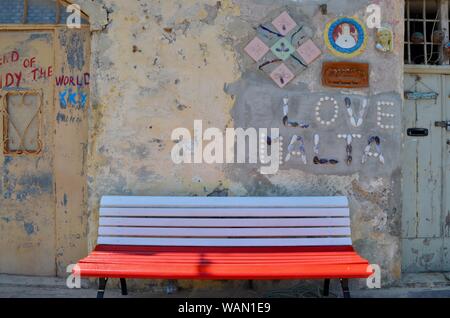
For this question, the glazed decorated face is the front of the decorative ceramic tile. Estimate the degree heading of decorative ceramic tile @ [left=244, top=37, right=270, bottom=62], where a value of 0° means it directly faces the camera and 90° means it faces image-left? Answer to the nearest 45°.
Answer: approximately 0°

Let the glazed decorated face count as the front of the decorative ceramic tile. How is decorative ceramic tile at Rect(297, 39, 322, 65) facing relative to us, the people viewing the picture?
facing the viewer

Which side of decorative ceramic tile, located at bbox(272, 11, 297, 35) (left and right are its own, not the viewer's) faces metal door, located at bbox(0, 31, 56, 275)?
right

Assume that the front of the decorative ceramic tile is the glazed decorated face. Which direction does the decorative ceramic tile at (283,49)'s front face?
toward the camera

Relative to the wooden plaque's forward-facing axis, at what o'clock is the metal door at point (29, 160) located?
The metal door is roughly at 3 o'clock from the wooden plaque.

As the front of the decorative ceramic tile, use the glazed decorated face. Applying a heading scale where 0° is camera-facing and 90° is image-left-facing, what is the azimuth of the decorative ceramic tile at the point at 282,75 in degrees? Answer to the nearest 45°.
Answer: approximately 0°

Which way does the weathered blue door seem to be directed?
toward the camera

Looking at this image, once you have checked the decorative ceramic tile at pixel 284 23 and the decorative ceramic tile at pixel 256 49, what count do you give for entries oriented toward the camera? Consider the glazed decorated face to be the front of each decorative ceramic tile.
2

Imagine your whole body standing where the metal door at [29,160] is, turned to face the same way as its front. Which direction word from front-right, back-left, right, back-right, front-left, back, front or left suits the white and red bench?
front-left

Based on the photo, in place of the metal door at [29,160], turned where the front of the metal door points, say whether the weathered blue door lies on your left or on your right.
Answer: on your left

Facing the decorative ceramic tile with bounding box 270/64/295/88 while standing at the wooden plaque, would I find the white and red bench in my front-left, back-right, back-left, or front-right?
front-left

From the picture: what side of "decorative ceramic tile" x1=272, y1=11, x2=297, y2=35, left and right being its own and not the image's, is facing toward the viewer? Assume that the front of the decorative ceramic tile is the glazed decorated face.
front

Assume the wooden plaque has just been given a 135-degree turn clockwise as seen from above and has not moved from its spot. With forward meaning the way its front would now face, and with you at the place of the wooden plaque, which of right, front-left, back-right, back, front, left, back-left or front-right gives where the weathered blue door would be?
right

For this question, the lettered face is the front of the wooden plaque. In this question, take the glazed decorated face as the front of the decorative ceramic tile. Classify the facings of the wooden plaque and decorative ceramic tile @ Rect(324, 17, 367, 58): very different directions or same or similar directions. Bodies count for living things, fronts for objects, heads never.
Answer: same or similar directions
